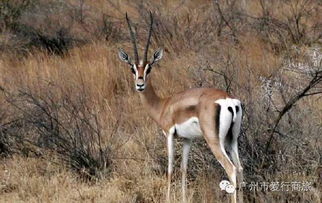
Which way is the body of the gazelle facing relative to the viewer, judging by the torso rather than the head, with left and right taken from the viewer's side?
facing away from the viewer and to the left of the viewer
